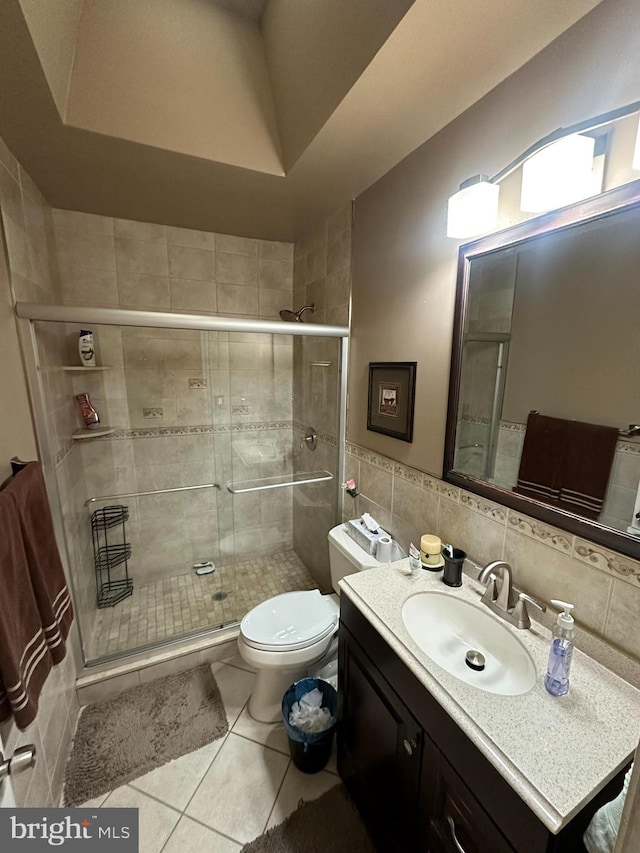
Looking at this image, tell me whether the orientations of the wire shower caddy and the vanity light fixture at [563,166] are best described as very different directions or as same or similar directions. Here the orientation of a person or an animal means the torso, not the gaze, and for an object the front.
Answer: very different directions

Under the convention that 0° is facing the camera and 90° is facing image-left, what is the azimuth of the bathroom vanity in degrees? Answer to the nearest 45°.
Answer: approximately 45°

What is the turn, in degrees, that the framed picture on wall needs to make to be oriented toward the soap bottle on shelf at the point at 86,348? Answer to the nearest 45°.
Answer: approximately 45° to its right

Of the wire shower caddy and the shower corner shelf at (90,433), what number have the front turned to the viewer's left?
0

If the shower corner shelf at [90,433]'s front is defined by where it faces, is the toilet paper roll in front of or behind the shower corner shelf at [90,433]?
in front
